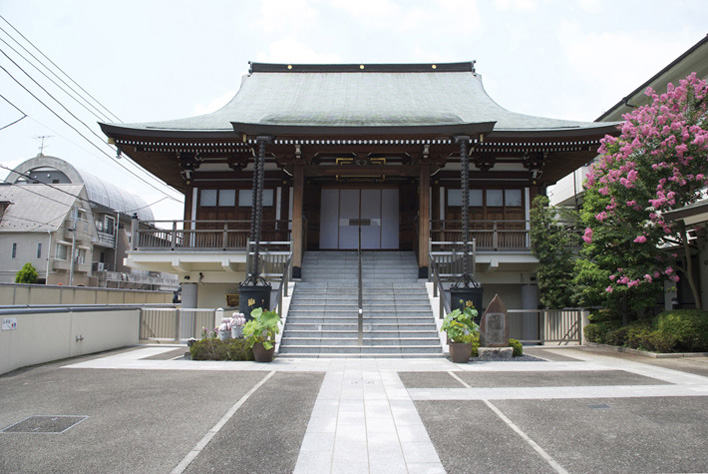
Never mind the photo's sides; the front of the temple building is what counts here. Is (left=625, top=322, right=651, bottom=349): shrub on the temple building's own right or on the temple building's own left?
on the temple building's own left

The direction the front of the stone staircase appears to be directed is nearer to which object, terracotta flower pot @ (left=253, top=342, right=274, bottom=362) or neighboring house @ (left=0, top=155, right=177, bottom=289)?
the terracotta flower pot

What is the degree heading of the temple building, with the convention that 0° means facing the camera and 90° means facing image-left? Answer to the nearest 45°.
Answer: approximately 0°

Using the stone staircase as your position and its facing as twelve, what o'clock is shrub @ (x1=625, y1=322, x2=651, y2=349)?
The shrub is roughly at 9 o'clock from the stone staircase.

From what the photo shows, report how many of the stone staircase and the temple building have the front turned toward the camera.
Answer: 2

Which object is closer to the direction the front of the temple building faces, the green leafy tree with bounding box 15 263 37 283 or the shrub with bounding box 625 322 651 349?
the shrub

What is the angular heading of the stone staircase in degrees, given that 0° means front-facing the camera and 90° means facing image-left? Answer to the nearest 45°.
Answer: approximately 0°

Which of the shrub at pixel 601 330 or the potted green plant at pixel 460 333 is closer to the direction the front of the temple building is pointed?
the potted green plant

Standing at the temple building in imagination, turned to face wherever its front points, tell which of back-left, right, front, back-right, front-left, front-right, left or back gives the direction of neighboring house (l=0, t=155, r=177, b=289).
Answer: back-right

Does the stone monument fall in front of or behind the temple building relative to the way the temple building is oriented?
in front

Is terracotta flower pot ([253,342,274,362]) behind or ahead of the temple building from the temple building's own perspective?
ahead

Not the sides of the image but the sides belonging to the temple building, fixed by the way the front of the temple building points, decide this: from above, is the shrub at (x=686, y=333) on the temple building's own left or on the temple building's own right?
on the temple building's own left

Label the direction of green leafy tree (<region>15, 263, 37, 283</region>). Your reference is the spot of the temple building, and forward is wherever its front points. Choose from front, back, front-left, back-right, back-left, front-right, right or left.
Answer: back-right
